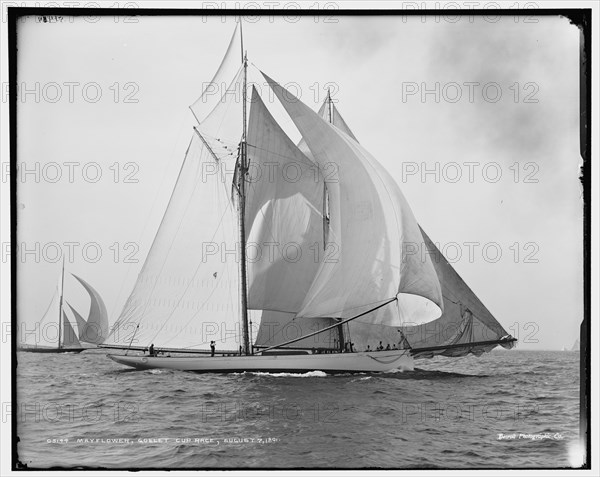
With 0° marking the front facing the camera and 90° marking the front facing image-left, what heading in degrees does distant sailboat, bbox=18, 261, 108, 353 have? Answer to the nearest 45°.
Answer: approximately 270°

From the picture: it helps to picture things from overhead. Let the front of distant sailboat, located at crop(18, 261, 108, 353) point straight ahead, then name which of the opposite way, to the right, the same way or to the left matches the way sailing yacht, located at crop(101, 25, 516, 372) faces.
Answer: the same way

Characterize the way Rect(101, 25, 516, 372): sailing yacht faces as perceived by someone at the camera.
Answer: facing to the right of the viewer
